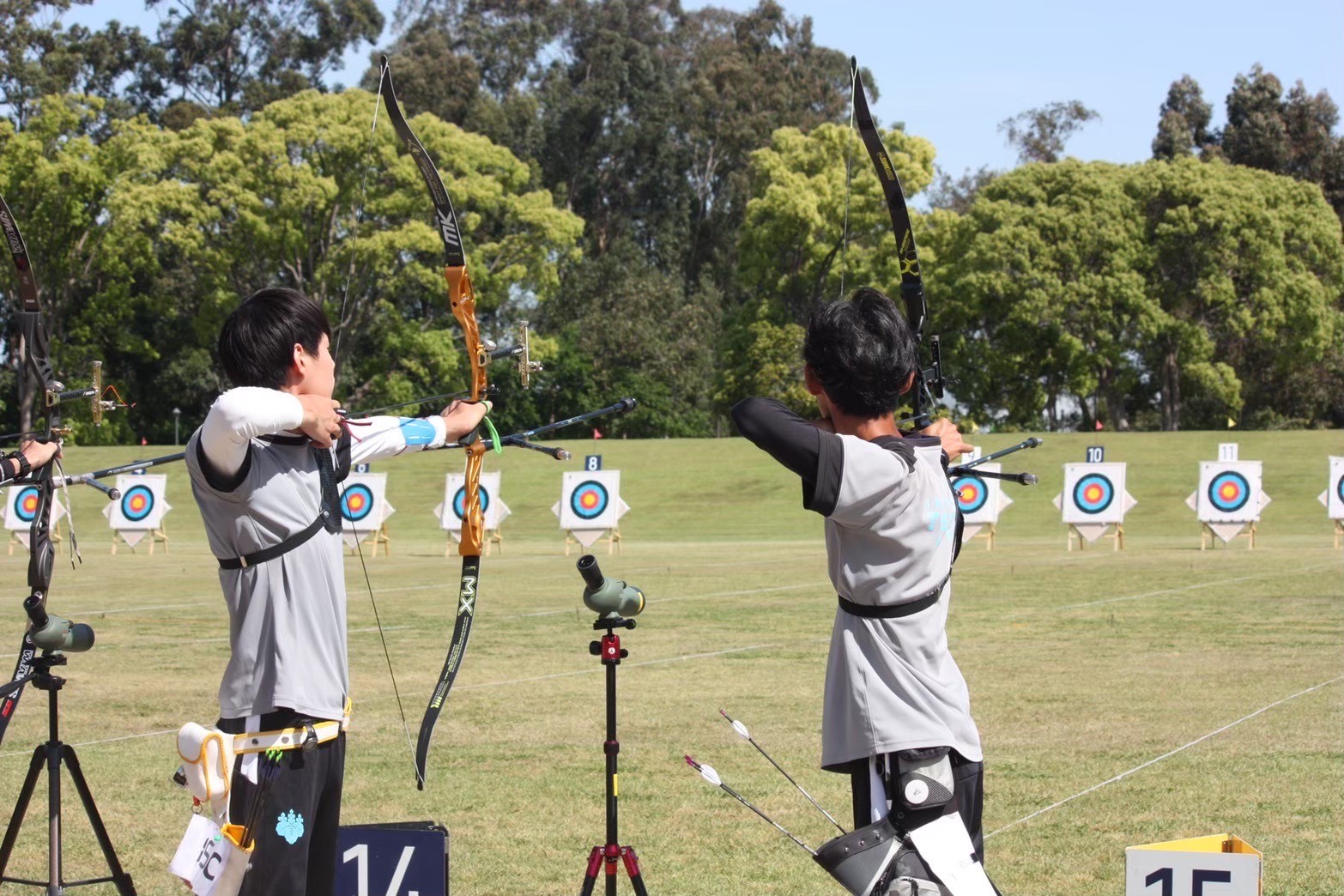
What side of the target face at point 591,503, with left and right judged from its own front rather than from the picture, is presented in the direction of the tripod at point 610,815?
front

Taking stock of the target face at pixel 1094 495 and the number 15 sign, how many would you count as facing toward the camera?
2

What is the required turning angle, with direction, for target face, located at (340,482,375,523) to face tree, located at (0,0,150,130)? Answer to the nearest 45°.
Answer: approximately 180°

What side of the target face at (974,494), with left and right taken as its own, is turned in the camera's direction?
front

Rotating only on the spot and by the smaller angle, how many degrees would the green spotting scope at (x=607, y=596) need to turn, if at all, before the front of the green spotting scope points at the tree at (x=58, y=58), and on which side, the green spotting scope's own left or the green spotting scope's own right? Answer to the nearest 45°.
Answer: approximately 45° to the green spotting scope's own left

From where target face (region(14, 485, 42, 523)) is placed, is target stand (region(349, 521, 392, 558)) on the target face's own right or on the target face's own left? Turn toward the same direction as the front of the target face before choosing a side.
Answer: on the target face's own left

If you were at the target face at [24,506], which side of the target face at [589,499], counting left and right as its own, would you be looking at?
right

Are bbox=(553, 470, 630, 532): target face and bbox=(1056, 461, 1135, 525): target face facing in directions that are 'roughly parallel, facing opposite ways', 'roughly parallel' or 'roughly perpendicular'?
roughly parallel

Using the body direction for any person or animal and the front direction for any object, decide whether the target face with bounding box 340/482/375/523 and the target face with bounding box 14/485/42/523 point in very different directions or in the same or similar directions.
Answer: same or similar directions

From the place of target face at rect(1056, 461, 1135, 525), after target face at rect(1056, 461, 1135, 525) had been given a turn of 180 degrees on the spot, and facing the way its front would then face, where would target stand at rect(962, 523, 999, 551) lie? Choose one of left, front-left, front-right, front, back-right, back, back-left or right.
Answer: left

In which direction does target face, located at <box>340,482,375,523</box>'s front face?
toward the camera

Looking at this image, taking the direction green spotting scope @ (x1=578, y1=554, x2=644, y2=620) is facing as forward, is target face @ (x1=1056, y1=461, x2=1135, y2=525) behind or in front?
in front

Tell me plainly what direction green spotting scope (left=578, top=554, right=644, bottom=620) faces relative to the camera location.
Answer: facing away from the viewer and to the right of the viewer

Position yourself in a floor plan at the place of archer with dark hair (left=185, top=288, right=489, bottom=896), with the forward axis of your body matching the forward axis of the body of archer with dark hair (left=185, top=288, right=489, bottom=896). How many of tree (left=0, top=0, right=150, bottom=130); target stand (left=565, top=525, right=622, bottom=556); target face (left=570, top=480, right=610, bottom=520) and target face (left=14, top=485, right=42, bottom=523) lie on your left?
4

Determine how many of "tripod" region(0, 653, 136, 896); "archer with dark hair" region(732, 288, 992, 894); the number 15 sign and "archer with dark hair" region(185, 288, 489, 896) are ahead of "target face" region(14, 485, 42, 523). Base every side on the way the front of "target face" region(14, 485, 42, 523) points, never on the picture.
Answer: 4

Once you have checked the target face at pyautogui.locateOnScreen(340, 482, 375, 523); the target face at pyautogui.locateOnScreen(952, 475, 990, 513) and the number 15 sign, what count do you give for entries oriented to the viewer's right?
0

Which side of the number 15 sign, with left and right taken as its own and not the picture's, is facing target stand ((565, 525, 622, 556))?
back

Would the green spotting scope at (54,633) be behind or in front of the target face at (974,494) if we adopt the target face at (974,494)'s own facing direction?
in front

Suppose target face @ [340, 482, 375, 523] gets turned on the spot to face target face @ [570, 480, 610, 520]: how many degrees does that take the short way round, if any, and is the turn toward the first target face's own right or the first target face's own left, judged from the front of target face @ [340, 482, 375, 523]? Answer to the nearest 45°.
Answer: approximately 90° to the first target face's own left
